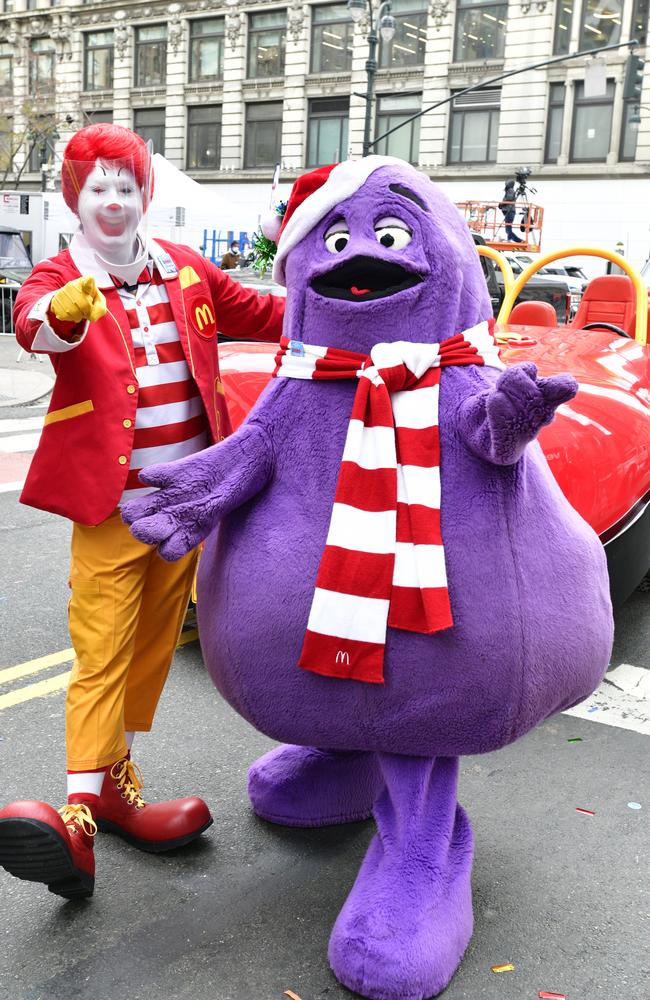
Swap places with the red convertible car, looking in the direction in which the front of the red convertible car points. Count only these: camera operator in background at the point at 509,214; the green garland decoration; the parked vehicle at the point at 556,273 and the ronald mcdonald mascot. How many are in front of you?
2

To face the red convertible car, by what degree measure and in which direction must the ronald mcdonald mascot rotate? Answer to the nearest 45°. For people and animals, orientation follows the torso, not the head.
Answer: approximately 135° to its left

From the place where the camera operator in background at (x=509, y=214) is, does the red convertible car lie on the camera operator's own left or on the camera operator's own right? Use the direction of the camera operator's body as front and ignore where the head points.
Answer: on the camera operator's own right

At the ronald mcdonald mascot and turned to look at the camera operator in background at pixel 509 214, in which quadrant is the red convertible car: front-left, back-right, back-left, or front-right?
front-right

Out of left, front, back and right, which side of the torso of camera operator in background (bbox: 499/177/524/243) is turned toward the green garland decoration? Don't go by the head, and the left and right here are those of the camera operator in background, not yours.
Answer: right

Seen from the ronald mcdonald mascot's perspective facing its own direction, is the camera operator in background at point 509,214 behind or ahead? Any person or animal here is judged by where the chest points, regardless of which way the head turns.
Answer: behind

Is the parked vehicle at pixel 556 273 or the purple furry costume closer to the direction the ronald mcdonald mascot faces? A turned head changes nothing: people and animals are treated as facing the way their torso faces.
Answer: the purple furry costume

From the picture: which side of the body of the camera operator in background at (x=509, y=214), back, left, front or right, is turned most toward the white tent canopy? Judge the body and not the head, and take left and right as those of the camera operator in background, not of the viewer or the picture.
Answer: back

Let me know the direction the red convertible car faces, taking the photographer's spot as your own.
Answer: facing the viewer and to the left of the viewer

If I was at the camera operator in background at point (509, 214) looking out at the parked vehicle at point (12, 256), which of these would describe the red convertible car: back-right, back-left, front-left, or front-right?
front-left

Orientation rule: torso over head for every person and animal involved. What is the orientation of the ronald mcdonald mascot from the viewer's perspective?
toward the camera

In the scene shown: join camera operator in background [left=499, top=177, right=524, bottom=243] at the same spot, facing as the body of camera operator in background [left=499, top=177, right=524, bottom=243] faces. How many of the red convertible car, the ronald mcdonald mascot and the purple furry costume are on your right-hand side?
3

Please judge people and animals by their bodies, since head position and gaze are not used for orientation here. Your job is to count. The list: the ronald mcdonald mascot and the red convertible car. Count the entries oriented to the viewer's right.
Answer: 0
